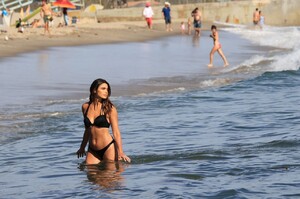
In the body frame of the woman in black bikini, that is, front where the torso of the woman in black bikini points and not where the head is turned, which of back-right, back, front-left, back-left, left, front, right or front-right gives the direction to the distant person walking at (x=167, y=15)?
back-right

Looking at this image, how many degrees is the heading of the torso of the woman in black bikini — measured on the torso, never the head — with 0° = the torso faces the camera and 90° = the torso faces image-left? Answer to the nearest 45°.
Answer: approximately 45°

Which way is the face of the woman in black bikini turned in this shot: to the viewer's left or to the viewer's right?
to the viewer's right
